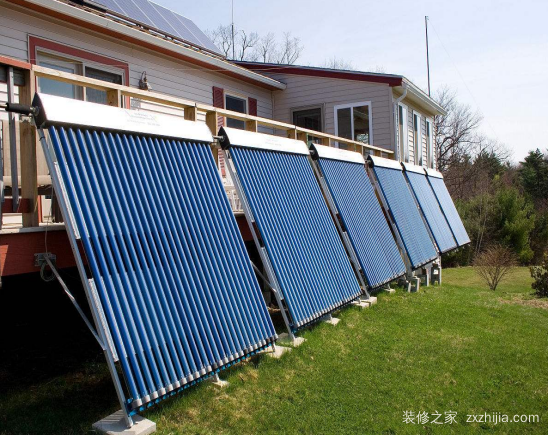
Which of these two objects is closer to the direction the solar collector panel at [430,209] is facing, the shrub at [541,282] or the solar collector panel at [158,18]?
the shrub

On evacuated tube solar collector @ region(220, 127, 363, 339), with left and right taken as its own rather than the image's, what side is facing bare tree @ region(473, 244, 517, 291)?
left

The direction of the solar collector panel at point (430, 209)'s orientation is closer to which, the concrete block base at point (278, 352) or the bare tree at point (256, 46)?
the concrete block base

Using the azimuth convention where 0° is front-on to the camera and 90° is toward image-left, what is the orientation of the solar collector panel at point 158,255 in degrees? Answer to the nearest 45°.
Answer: approximately 315°

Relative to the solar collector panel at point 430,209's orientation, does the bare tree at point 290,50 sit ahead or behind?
behind

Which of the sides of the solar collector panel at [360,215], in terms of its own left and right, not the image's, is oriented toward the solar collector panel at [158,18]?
back

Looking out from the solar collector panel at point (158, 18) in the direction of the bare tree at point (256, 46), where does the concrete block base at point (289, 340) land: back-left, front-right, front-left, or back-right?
back-right

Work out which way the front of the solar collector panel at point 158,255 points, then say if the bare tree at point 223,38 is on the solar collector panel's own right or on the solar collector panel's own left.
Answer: on the solar collector panel's own left

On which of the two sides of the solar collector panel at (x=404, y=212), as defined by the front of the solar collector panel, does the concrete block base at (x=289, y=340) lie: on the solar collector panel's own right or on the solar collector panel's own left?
on the solar collector panel's own right

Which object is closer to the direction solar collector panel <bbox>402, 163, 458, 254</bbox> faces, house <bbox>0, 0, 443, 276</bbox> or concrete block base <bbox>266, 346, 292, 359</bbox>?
the concrete block base

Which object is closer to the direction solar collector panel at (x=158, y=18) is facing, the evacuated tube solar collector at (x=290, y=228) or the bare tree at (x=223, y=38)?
the evacuated tube solar collector
